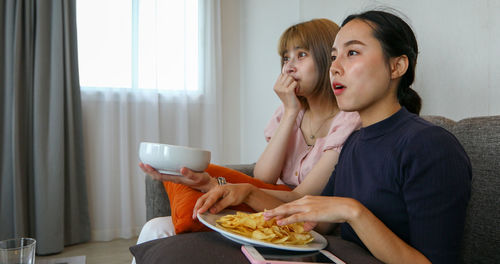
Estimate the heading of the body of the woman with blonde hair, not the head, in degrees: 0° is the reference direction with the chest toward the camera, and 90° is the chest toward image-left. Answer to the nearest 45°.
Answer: approximately 45°

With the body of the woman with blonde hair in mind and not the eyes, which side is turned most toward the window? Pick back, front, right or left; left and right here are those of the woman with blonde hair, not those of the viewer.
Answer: right

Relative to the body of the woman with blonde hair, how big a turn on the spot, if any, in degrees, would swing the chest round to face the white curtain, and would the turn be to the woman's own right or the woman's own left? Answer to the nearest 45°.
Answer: approximately 90° to the woman's own right

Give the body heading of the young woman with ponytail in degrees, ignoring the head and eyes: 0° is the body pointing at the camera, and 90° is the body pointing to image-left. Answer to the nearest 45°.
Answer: approximately 45°

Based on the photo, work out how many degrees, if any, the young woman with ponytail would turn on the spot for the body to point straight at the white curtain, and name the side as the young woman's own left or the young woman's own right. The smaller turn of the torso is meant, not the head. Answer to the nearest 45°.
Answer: approximately 90° to the young woman's own right

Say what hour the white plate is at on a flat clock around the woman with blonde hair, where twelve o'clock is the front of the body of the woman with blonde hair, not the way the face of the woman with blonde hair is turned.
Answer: The white plate is roughly at 11 o'clock from the woman with blonde hair.

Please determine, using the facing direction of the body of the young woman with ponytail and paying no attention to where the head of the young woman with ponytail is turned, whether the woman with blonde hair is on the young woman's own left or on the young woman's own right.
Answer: on the young woman's own right
